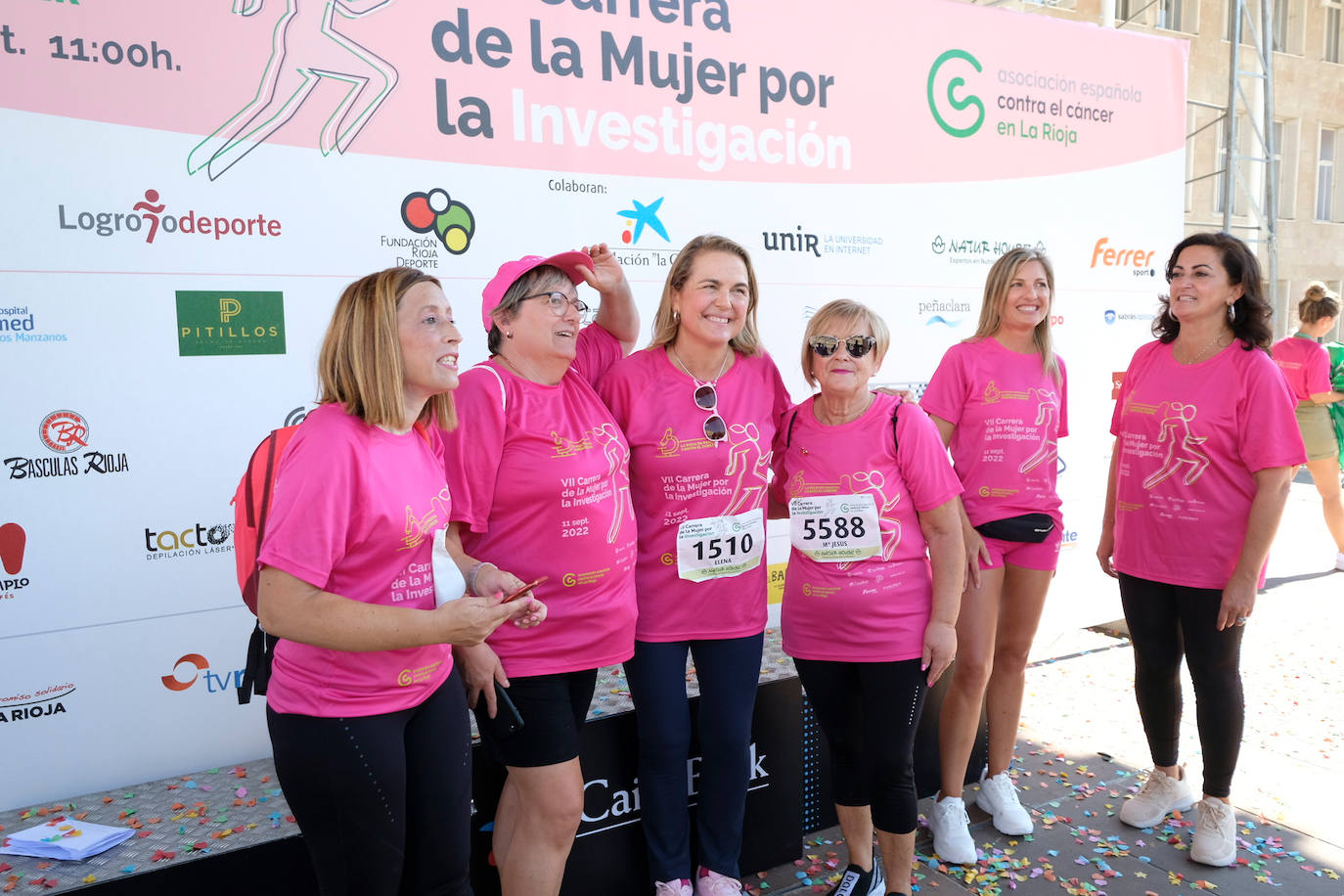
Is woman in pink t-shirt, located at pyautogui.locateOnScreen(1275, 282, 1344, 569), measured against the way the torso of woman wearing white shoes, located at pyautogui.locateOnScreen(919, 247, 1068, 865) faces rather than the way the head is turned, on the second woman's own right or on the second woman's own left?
on the second woman's own left

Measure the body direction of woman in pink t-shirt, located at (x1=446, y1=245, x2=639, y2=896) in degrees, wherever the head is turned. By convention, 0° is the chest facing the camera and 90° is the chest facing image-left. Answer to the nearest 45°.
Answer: approximately 315°

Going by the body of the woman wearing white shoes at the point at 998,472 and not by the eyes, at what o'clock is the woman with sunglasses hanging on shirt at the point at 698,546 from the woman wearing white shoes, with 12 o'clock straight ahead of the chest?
The woman with sunglasses hanging on shirt is roughly at 3 o'clock from the woman wearing white shoes.

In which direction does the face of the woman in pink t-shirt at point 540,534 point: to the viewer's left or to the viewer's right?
to the viewer's right

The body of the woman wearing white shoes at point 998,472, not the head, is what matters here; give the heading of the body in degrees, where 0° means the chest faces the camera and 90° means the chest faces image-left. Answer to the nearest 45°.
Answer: approximately 315°

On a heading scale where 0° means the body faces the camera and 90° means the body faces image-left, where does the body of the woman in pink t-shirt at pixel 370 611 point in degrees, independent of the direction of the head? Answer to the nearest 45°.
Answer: approximately 315°
